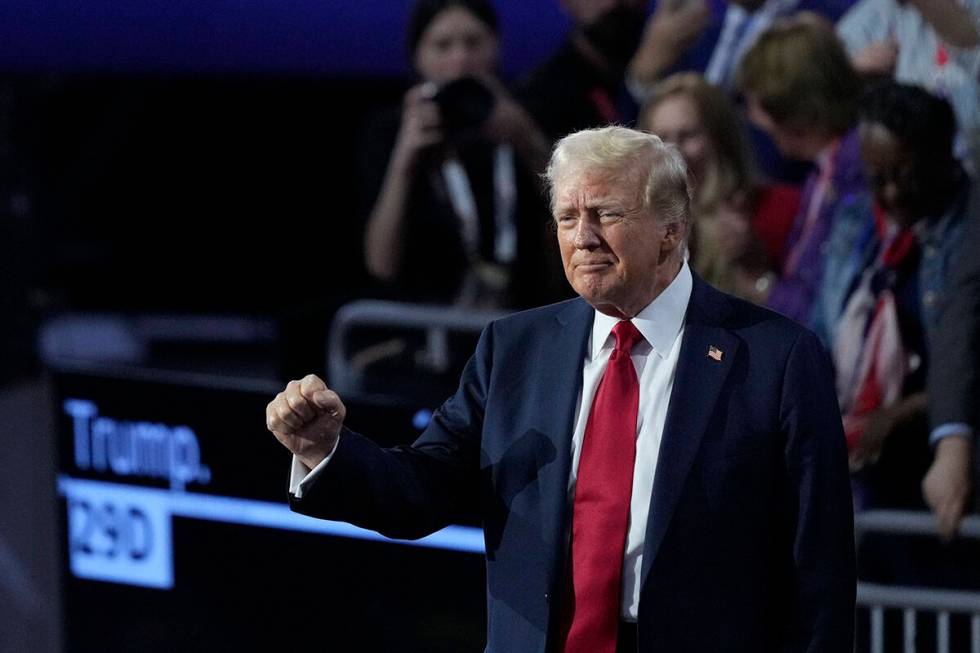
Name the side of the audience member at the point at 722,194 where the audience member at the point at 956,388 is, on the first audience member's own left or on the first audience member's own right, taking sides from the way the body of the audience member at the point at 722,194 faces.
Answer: on the first audience member's own left

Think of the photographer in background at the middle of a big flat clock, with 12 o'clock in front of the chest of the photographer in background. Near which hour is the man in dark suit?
The man in dark suit is roughly at 12 o'clock from the photographer in background.

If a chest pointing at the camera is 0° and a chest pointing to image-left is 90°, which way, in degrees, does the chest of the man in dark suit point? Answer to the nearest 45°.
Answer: approximately 45°

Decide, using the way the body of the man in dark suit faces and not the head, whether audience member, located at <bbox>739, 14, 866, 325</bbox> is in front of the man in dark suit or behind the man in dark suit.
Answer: behind

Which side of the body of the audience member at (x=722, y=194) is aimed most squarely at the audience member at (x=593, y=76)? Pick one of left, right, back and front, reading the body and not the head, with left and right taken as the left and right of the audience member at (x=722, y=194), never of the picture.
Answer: right
